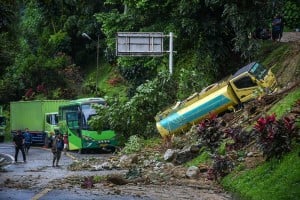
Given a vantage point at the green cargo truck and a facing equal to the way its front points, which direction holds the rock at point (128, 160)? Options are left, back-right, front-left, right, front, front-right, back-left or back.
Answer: front-right

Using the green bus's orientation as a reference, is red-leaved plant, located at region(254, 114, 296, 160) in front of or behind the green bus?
in front

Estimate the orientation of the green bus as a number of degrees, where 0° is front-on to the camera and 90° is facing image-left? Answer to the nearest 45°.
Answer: approximately 315°

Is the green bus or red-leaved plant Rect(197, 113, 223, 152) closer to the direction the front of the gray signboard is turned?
the green bus

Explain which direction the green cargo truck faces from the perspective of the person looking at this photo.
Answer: facing the viewer and to the right of the viewer

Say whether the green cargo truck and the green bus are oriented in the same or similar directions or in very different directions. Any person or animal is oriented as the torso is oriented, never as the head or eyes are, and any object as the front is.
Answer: same or similar directions
